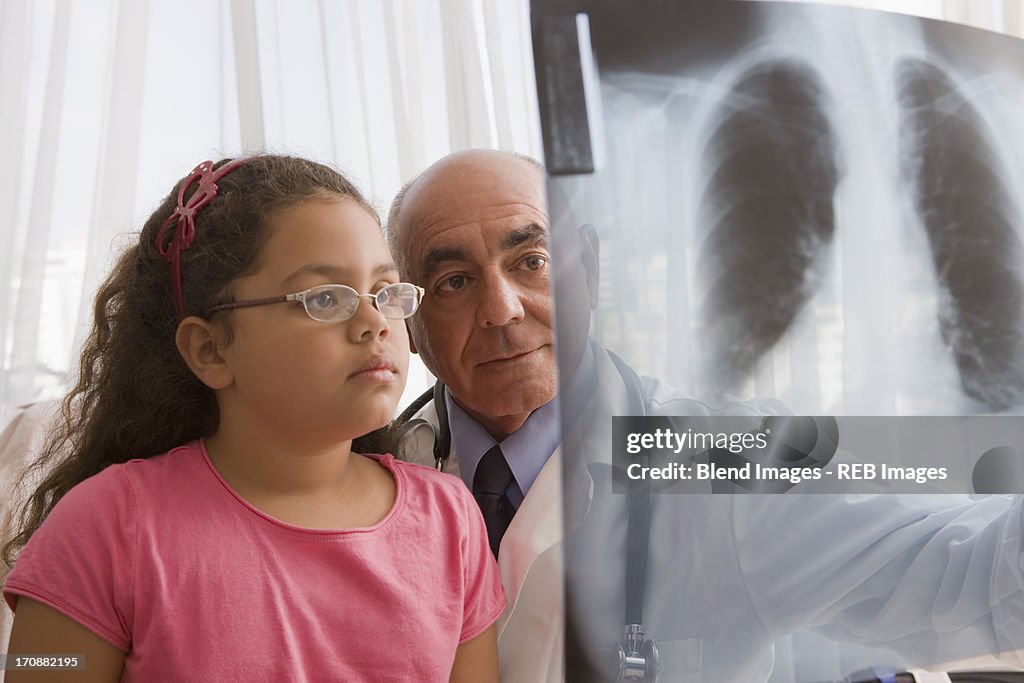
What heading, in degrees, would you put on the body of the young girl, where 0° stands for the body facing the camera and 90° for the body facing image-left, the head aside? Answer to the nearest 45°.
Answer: approximately 315°

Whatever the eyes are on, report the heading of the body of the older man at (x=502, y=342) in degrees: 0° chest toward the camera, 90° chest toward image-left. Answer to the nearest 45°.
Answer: approximately 0°
